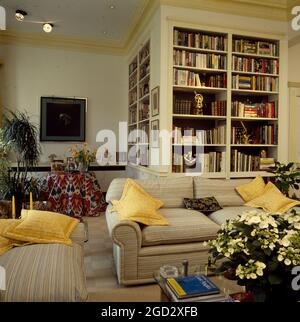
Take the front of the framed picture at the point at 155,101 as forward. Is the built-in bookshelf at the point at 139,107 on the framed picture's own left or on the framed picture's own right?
on the framed picture's own right

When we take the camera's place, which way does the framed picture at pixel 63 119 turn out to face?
facing the viewer

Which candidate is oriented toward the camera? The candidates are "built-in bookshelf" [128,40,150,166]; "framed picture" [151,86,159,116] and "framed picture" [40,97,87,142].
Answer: "framed picture" [40,97,87,142]

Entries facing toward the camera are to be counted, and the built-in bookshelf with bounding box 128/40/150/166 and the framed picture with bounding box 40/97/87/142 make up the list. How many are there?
1

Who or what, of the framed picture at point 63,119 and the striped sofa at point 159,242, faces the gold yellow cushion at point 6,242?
the framed picture

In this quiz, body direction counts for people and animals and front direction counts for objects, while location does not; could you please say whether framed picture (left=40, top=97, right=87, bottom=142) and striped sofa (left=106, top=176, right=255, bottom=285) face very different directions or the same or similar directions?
same or similar directions

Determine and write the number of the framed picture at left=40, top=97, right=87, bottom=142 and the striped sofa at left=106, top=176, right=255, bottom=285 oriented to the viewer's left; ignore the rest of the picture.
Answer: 0

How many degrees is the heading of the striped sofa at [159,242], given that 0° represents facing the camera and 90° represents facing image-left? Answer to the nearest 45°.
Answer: approximately 315°
